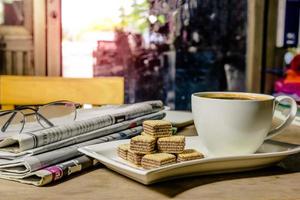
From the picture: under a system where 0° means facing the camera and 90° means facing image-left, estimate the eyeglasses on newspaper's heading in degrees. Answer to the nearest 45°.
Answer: approximately 0°

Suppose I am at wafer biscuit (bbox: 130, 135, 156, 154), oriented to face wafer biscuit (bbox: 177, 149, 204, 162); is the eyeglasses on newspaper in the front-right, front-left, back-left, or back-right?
back-left
